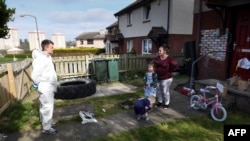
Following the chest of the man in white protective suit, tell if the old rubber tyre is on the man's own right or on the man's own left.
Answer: on the man's own left

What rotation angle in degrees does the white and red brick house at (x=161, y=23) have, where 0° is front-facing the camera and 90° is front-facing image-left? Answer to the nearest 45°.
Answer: approximately 45°

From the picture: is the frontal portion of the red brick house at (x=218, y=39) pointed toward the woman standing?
yes

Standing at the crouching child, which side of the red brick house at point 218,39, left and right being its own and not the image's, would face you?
front

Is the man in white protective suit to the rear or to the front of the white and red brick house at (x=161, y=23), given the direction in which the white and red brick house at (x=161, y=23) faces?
to the front

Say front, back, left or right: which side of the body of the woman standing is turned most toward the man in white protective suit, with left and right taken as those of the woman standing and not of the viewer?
front

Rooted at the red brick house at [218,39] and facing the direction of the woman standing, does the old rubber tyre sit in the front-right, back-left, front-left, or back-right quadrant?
front-right

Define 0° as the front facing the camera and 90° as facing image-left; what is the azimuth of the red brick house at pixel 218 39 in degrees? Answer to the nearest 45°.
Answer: approximately 45°

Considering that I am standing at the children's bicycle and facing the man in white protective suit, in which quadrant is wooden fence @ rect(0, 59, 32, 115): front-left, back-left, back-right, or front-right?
front-right

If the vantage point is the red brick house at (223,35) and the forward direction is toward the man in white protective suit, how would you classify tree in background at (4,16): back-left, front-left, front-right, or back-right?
front-right

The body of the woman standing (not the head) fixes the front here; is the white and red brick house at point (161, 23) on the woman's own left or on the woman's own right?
on the woman's own right
